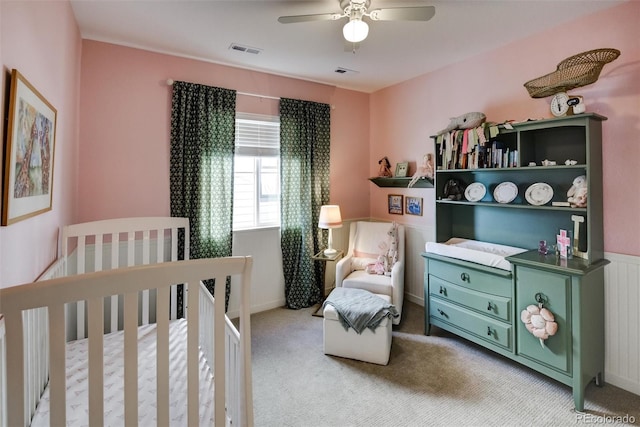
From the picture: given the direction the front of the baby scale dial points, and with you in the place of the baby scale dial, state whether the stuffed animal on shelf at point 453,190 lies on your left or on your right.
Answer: on your right

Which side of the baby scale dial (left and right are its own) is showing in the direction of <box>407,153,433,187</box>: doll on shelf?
right

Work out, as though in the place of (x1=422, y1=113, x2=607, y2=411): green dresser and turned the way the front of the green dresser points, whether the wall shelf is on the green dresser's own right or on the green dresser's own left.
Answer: on the green dresser's own right

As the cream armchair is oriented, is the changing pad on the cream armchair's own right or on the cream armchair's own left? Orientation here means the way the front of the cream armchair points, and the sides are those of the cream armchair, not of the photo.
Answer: on the cream armchair's own left
